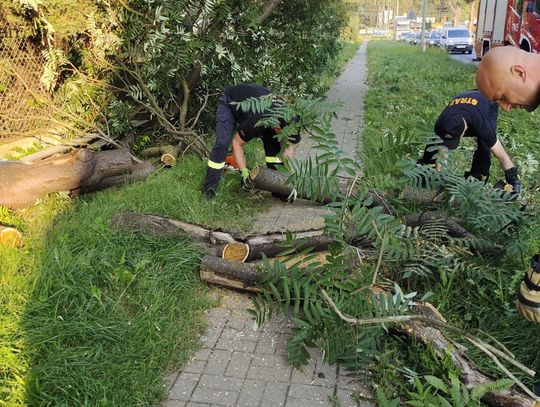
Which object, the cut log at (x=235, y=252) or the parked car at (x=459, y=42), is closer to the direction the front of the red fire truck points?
the cut log

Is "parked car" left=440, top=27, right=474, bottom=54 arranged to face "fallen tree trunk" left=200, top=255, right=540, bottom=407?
yes

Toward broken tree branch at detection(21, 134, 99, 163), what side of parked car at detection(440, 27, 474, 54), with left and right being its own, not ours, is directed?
front

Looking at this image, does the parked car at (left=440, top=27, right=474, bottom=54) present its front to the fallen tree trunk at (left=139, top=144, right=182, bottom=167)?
yes

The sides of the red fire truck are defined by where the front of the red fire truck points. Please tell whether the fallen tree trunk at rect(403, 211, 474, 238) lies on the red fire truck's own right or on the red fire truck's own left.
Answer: on the red fire truck's own right

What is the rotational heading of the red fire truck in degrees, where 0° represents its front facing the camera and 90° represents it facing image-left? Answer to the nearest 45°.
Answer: approximately 315°

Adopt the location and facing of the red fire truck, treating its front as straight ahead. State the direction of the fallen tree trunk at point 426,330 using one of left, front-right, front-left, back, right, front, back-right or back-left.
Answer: front-right

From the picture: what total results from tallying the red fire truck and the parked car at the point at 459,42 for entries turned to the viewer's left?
0

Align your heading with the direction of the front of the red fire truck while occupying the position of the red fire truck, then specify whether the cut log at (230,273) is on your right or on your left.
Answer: on your right
